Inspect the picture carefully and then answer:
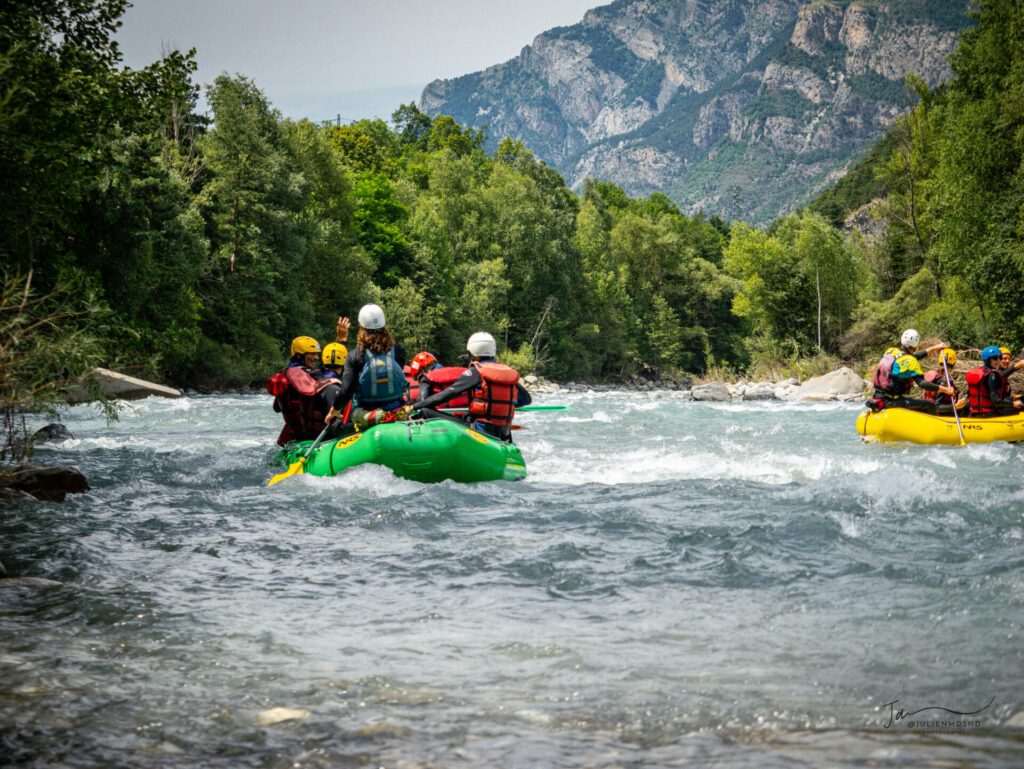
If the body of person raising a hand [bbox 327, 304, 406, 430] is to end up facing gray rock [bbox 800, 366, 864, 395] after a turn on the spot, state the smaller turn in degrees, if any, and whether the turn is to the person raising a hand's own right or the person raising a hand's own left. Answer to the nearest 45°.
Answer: approximately 45° to the person raising a hand's own right

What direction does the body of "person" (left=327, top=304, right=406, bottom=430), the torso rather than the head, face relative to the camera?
away from the camera

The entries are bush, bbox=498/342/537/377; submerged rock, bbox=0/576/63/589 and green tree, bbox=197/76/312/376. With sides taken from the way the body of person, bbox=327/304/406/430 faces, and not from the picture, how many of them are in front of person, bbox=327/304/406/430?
2

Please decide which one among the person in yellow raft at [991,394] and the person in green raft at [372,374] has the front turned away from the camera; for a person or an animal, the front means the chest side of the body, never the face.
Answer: the person in green raft at [372,374]

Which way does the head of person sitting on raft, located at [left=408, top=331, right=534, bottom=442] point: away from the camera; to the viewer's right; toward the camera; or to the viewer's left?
away from the camera

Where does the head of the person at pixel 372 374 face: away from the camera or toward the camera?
away from the camera
